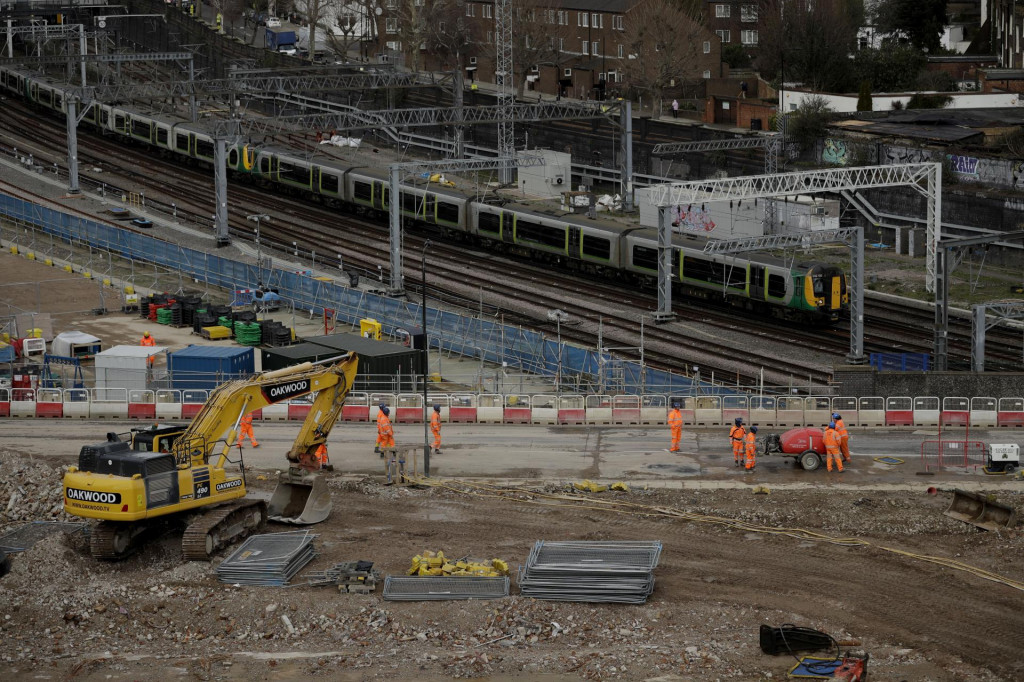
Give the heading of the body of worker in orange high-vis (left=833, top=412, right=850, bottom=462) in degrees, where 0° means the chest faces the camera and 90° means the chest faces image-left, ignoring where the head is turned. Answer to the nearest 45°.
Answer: approximately 90°

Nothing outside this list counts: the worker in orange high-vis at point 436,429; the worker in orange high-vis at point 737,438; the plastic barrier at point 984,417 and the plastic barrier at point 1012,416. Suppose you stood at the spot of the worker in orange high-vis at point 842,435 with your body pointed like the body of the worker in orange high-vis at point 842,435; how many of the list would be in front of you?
2

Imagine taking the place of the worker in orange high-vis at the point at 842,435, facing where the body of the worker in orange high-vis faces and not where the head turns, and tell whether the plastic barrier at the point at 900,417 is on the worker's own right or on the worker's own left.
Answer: on the worker's own right

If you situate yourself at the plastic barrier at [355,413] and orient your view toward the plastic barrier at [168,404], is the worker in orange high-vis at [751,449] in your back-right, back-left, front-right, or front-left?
back-left

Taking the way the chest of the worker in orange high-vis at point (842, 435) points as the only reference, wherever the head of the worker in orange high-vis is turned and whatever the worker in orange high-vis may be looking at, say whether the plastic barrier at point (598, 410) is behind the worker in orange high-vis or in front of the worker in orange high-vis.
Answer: in front

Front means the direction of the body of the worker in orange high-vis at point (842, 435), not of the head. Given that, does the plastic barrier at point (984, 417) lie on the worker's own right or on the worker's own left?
on the worker's own right

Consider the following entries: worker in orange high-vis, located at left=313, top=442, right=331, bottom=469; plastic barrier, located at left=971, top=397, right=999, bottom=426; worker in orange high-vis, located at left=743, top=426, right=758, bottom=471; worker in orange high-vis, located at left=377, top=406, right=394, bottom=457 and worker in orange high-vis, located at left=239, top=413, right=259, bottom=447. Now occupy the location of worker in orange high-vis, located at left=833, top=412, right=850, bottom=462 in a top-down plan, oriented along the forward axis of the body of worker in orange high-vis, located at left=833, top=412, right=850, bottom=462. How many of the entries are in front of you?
4

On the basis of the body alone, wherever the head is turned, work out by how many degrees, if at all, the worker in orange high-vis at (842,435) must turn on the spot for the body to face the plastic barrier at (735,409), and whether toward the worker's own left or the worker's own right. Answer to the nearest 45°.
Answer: approximately 45° to the worker's own right

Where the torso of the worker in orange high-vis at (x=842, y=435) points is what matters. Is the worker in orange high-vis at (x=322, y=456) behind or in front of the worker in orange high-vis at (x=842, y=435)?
in front

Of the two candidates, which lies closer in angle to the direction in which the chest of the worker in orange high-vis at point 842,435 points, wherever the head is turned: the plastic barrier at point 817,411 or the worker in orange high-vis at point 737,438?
the worker in orange high-vis

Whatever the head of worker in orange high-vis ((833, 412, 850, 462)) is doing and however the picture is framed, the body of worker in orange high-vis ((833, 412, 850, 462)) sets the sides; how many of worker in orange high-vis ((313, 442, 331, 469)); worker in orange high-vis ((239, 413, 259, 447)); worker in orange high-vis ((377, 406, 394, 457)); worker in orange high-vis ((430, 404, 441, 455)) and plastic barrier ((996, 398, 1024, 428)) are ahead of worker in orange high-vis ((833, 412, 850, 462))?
4

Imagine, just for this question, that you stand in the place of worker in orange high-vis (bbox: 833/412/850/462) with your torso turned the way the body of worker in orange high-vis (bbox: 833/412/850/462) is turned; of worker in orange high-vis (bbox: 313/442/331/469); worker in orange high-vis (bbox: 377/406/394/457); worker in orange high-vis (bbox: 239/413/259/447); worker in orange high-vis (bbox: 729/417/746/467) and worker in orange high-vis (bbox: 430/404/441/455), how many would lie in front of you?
5
